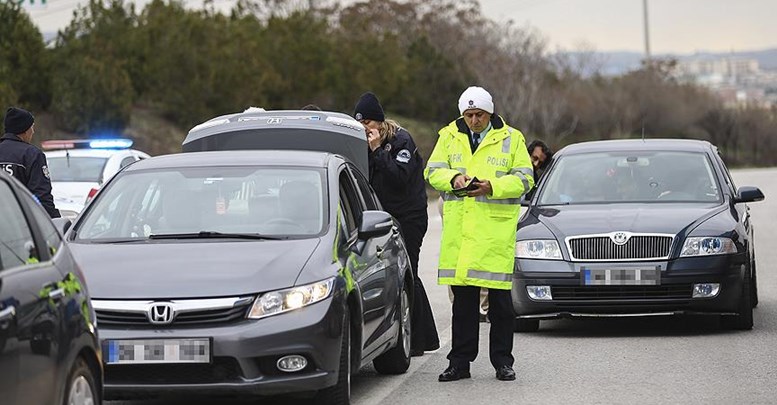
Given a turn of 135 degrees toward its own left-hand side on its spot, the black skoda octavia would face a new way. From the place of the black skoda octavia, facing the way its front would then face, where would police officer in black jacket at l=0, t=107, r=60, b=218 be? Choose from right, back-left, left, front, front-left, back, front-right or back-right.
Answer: back-left

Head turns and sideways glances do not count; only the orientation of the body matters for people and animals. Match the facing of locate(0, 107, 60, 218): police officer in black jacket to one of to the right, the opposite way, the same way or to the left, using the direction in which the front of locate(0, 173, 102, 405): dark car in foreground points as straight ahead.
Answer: the opposite way

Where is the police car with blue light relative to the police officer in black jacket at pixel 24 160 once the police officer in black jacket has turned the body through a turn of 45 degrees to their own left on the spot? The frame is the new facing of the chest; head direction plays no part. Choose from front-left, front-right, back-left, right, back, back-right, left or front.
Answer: front

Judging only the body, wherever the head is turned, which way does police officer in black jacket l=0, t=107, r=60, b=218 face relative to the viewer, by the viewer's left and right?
facing away from the viewer and to the right of the viewer

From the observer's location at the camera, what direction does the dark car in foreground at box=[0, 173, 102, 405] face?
facing the viewer and to the left of the viewer

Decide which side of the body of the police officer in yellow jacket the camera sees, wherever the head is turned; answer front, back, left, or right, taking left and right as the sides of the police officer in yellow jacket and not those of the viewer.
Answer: front

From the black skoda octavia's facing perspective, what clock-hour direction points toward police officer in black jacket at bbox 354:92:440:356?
The police officer in black jacket is roughly at 2 o'clock from the black skoda octavia.

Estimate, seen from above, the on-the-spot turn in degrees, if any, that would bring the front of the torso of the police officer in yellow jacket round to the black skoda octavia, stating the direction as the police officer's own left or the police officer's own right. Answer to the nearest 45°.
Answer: approximately 135° to the police officer's own left
